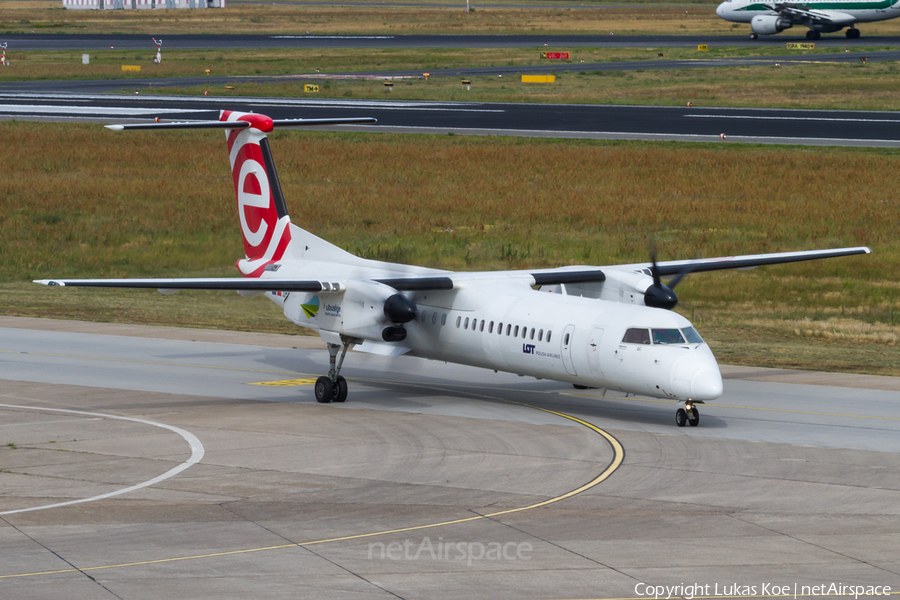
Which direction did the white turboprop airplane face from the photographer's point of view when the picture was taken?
facing the viewer and to the right of the viewer
